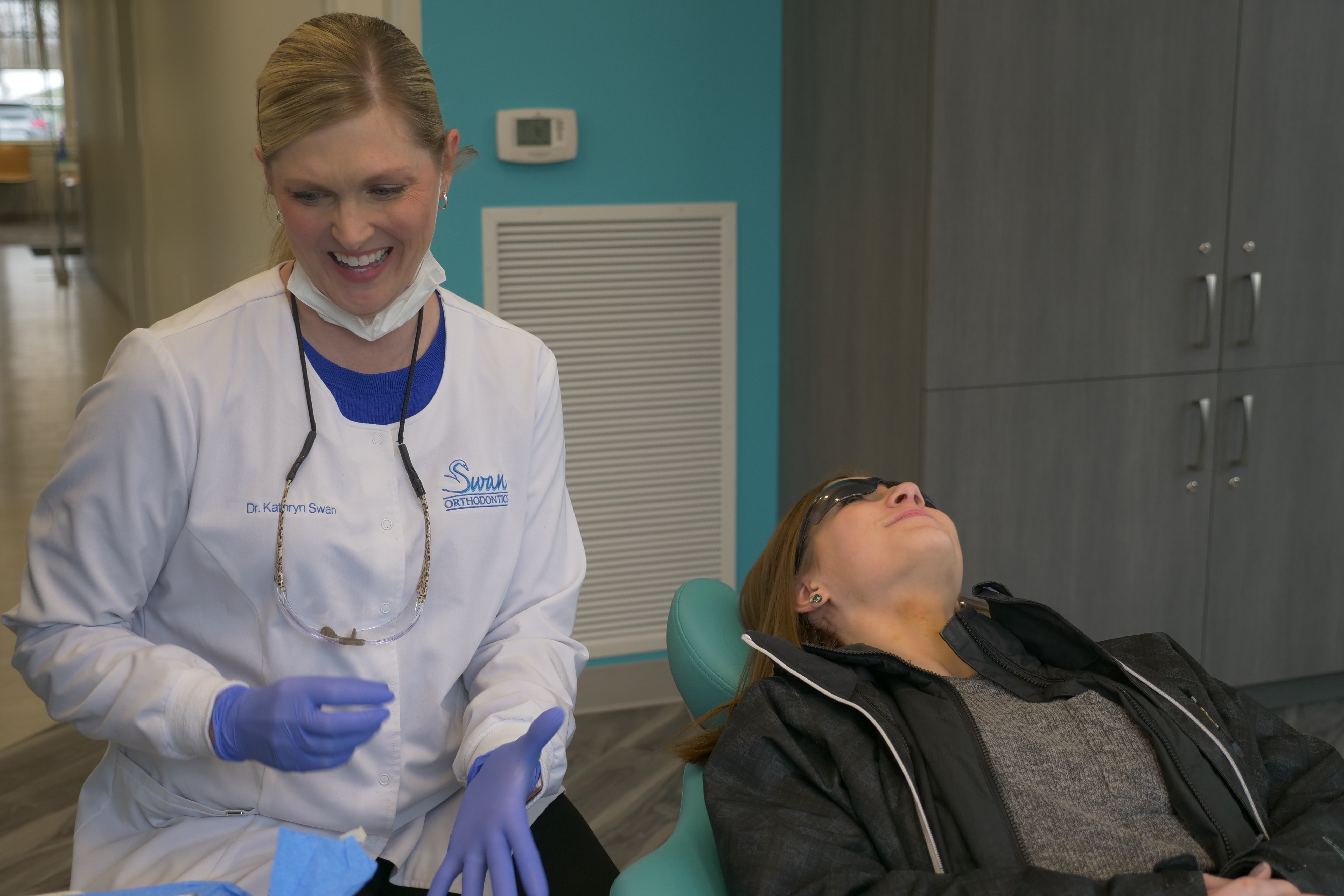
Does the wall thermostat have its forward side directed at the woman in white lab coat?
yes

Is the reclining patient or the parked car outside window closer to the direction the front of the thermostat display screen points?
the reclining patient

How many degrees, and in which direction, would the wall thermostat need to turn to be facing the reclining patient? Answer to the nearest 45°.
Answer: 0° — it already faces them

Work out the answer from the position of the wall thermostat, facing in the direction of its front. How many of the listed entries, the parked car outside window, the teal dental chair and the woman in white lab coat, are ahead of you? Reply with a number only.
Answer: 2

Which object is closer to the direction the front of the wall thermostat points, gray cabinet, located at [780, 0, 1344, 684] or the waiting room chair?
the gray cabinet

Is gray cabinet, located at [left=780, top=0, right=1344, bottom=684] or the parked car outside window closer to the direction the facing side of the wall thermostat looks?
the gray cabinet

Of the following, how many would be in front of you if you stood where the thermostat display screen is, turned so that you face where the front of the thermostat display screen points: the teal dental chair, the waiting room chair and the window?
1

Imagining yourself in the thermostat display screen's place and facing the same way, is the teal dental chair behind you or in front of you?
in front

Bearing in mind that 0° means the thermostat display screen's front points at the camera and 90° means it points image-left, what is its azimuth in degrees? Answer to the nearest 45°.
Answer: approximately 0°

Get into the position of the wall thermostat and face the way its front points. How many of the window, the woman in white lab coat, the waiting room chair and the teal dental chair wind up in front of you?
2

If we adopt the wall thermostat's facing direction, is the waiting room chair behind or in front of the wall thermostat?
behind

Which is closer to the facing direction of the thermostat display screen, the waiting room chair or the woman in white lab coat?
the woman in white lab coat

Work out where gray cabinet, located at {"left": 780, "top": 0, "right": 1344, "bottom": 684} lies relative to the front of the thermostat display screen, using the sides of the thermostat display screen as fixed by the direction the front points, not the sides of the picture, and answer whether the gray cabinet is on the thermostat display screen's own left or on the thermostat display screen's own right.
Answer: on the thermostat display screen's own left
